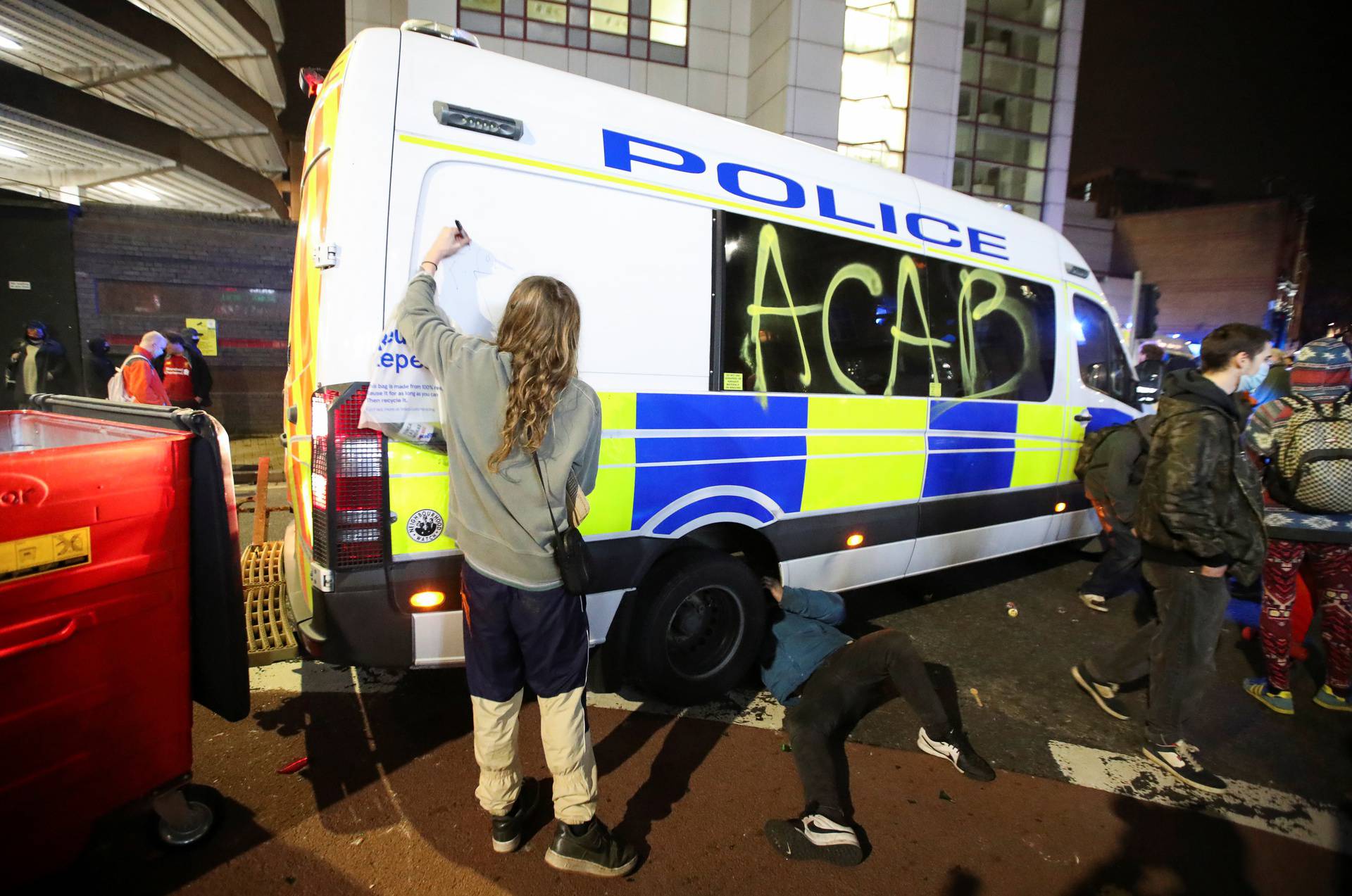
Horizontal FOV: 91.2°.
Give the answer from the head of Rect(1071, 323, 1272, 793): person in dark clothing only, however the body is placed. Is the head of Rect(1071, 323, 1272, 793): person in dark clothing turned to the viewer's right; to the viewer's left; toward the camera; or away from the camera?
to the viewer's right

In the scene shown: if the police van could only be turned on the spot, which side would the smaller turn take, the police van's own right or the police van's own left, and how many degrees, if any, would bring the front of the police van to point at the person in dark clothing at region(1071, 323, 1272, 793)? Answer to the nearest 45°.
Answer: approximately 45° to the police van's own right

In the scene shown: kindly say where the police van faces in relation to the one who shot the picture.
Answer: facing away from the viewer and to the right of the viewer

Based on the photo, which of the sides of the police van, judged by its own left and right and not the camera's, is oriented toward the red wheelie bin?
back

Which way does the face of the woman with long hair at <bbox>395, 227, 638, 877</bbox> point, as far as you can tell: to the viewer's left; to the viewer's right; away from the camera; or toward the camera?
away from the camera

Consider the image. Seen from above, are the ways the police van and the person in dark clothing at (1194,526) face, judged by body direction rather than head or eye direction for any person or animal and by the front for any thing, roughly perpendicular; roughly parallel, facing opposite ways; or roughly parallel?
roughly perpendicular
